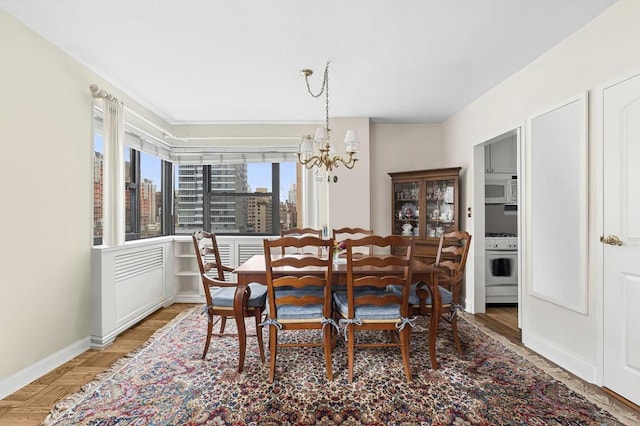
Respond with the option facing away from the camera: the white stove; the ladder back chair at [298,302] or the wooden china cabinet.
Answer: the ladder back chair

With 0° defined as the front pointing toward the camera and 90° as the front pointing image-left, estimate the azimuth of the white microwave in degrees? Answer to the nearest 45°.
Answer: approximately 0°

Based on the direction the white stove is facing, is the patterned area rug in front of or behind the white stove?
in front

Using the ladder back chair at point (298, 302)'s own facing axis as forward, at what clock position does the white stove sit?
The white stove is roughly at 2 o'clock from the ladder back chair.

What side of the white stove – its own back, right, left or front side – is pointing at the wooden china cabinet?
right

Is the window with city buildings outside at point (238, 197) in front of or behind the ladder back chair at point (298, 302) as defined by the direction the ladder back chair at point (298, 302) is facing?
in front

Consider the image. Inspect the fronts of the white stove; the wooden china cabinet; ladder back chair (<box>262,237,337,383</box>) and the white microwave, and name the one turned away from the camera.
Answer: the ladder back chair

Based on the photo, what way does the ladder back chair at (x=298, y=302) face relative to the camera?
away from the camera

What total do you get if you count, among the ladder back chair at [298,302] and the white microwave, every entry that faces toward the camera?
1

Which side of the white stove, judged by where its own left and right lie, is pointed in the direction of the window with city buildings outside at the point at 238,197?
right

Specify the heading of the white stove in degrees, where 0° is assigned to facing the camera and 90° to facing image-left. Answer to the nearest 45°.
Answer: approximately 0°

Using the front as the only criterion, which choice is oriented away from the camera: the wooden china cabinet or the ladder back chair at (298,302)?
the ladder back chair

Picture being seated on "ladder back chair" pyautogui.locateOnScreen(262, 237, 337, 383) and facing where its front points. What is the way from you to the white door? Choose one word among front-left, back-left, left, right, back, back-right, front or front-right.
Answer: right
